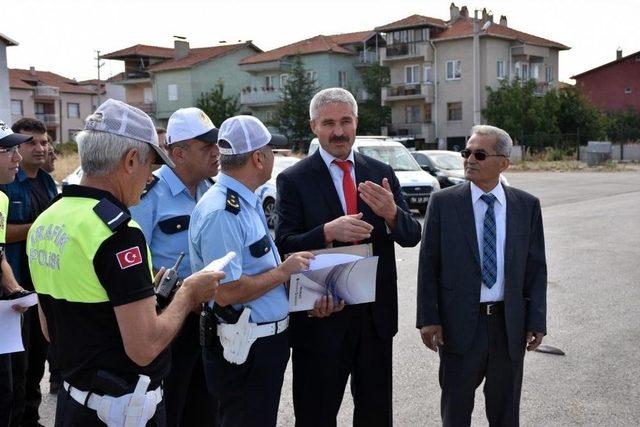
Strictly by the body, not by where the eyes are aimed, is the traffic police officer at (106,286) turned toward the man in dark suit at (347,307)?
yes

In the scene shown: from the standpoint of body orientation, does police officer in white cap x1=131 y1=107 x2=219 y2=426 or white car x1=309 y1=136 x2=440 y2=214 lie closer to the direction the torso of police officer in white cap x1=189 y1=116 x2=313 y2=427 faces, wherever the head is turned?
the white car

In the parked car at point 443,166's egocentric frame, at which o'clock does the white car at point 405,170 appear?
The white car is roughly at 2 o'clock from the parked car.

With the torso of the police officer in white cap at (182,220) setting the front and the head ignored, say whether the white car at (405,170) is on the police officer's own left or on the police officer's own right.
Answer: on the police officer's own left

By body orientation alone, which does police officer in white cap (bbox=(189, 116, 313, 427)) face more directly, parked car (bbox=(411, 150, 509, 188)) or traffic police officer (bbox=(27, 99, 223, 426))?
the parked car

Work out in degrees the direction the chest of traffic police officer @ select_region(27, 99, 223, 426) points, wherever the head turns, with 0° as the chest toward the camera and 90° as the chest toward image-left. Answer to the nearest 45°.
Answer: approximately 225°

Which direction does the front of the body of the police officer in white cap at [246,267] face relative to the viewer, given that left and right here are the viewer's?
facing to the right of the viewer

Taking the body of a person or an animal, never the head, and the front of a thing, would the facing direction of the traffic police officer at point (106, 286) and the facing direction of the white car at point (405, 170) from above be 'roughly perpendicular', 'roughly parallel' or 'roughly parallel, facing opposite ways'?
roughly perpendicular

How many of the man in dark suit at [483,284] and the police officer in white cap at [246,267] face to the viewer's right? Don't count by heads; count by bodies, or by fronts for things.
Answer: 1
